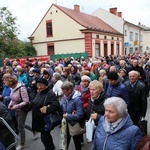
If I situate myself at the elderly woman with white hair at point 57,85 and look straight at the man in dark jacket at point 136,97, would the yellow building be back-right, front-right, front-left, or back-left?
back-left

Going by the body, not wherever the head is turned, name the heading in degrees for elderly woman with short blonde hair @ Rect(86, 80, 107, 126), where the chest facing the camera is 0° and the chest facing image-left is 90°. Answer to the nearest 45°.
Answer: approximately 45°

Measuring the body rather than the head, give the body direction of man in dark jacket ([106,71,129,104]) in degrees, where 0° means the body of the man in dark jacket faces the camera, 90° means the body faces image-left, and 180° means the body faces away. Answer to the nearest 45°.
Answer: approximately 45°

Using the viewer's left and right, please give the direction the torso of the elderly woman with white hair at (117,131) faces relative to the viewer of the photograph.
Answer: facing the viewer and to the left of the viewer

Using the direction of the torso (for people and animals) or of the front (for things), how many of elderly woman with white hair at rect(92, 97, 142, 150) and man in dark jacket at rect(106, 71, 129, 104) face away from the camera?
0

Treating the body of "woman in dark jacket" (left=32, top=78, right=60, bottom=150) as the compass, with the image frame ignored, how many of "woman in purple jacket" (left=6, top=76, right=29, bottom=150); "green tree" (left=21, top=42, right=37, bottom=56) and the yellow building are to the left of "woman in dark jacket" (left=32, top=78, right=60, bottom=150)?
0

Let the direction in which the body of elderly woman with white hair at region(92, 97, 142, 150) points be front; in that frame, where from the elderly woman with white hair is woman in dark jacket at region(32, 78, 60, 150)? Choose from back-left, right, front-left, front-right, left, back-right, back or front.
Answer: right

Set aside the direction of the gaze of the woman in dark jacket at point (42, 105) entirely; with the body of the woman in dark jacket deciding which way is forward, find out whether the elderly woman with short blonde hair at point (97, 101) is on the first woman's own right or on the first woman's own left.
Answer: on the first woman's own left

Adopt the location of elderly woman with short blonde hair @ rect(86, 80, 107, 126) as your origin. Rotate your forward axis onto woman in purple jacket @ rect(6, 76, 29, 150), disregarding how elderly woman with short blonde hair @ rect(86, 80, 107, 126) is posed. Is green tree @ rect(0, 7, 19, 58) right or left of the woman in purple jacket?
right

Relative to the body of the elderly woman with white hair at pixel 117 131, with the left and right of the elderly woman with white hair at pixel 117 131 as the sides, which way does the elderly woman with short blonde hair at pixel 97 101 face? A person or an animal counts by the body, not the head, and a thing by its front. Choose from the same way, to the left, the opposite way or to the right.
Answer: the same way

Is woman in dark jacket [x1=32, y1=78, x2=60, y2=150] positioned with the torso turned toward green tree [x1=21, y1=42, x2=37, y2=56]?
no

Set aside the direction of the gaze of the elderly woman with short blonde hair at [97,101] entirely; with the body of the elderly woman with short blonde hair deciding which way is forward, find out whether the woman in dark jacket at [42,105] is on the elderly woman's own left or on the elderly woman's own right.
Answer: on the elderly woman's own right

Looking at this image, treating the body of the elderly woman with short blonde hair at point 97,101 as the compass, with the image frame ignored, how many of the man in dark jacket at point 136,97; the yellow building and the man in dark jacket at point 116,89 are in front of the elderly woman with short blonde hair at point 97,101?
0

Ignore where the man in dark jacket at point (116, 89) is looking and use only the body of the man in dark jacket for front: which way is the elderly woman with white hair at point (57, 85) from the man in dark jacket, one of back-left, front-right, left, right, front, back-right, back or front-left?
right

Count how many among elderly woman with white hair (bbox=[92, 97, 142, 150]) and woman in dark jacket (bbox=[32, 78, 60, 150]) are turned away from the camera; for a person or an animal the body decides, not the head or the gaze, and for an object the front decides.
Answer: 0

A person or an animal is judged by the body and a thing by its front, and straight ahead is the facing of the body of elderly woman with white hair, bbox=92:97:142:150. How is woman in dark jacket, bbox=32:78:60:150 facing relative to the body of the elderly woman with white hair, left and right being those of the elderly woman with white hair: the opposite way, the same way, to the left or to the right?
the same way

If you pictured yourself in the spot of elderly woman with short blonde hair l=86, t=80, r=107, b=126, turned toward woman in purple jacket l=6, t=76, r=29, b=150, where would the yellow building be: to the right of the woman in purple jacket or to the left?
right

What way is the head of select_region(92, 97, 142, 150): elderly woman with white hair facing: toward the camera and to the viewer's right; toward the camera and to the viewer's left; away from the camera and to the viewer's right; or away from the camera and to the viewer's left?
toward the camera and to the viewer's left

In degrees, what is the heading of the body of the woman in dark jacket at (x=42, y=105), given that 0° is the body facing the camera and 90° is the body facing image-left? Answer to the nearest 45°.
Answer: approximately 45°

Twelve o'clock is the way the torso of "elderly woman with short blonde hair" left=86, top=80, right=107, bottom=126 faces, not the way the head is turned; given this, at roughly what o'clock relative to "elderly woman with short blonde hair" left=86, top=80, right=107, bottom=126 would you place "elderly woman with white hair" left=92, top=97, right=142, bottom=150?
"elderly woman with white hair" left=92, top=97, right=142, bottom=150 is roughly at 10 o'clock from "elderly woman with short blonde hair" left=86, top=80, right=107, bottom=126.

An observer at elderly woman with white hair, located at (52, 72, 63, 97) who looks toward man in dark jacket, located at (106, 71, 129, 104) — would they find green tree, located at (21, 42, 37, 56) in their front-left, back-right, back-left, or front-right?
back-left
